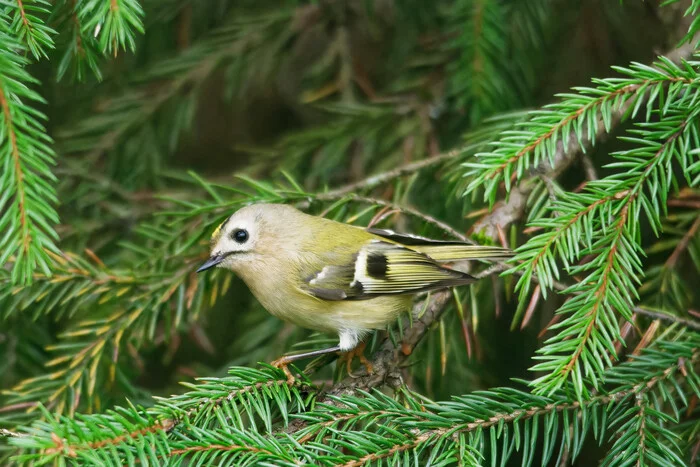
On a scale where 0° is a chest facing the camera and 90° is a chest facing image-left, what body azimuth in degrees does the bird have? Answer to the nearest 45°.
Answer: approximately 90°
